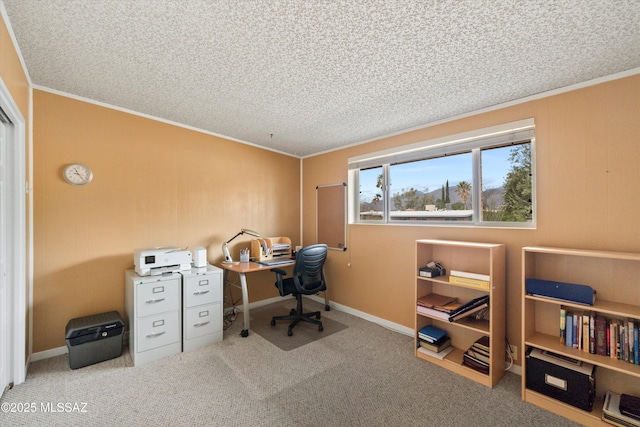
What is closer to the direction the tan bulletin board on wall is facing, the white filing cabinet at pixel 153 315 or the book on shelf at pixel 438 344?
the white filing cabinet

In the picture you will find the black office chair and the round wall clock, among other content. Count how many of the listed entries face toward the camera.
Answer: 1

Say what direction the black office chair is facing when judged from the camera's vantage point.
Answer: facing away from the viewer and to the left of the viewer

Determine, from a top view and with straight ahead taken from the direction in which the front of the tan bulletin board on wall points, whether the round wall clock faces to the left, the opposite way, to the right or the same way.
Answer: to the left

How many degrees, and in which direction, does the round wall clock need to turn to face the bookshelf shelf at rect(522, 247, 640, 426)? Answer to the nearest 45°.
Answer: approximately 45° to its left

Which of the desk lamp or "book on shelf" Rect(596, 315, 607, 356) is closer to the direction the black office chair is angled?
the desk lamp

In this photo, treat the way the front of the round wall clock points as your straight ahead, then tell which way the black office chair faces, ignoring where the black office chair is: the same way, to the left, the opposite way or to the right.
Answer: the opposite way

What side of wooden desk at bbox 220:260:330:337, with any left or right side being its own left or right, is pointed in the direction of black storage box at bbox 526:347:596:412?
front

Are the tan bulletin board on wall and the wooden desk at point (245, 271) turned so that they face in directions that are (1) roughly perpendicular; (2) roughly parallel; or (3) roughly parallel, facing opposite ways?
roughly perpendicular

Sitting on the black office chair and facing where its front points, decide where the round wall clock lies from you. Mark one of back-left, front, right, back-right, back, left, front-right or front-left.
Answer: front-left

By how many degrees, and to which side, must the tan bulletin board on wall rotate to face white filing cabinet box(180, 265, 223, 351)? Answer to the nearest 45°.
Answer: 0° — it already faces it

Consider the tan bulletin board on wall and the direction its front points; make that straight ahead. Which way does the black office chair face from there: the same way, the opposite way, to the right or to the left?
to the right

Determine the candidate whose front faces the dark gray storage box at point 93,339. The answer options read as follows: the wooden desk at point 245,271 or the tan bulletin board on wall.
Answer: the tan bulletin board on wall

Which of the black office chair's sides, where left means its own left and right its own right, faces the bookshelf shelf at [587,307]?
back

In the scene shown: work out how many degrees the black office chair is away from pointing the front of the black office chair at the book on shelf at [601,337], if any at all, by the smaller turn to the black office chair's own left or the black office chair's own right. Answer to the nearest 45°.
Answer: approximately 180°

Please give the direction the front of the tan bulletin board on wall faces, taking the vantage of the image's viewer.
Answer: facing the viewer and to the left of the viewer

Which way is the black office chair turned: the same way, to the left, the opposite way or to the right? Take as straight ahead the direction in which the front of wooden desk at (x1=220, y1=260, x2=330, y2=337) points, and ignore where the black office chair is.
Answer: the opposite way

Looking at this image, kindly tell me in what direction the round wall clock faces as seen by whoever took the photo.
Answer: facing the viewer
